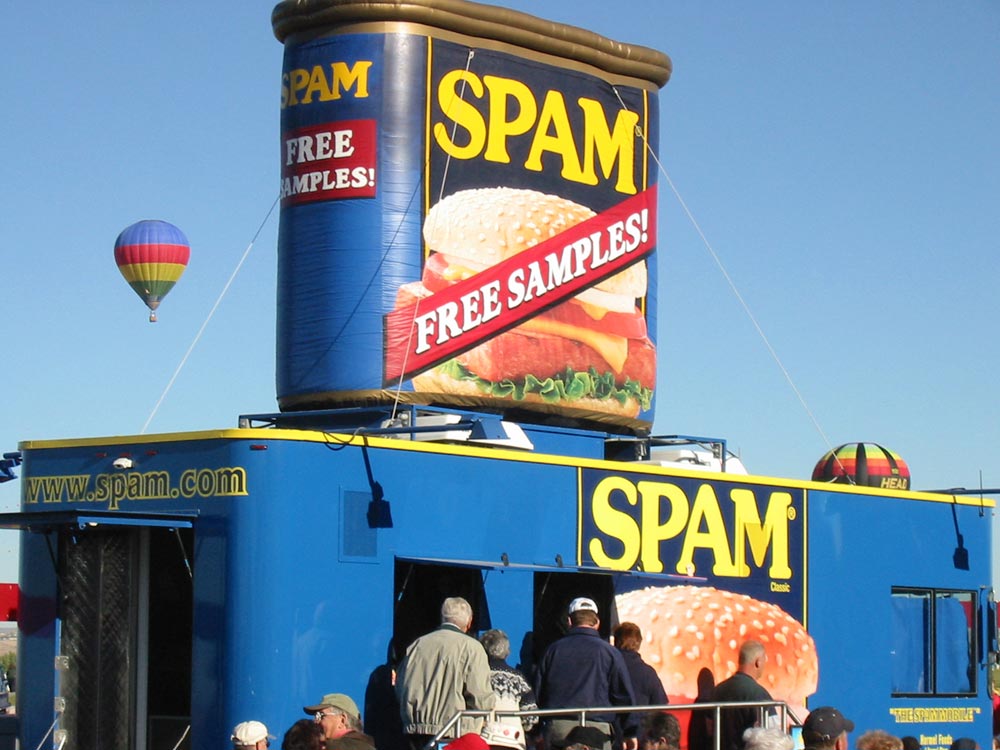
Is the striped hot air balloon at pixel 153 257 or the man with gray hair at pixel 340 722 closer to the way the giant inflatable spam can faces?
the man with gray hair

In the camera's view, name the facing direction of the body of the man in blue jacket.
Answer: away from the camera

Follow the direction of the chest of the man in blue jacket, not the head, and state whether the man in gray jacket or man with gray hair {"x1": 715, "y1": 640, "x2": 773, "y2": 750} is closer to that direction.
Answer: the man with gray hair

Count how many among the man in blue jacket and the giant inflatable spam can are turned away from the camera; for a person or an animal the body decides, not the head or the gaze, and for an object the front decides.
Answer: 1

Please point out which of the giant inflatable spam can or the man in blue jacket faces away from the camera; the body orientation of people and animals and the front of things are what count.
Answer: the man in blue jacket

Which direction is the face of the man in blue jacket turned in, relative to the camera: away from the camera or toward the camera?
away from the camera

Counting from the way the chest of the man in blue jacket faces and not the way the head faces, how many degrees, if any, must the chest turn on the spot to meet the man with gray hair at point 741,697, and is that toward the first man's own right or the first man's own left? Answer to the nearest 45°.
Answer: approximately 45° to the first man's own right

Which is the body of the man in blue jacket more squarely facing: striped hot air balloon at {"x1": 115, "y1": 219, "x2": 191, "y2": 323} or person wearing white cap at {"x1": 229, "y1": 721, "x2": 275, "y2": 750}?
the striped hot air balloon

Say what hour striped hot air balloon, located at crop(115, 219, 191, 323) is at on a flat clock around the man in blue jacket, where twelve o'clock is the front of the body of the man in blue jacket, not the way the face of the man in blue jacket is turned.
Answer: The striped hot air balloon is roughly at 11 o'clock from the man in blue jacket.
